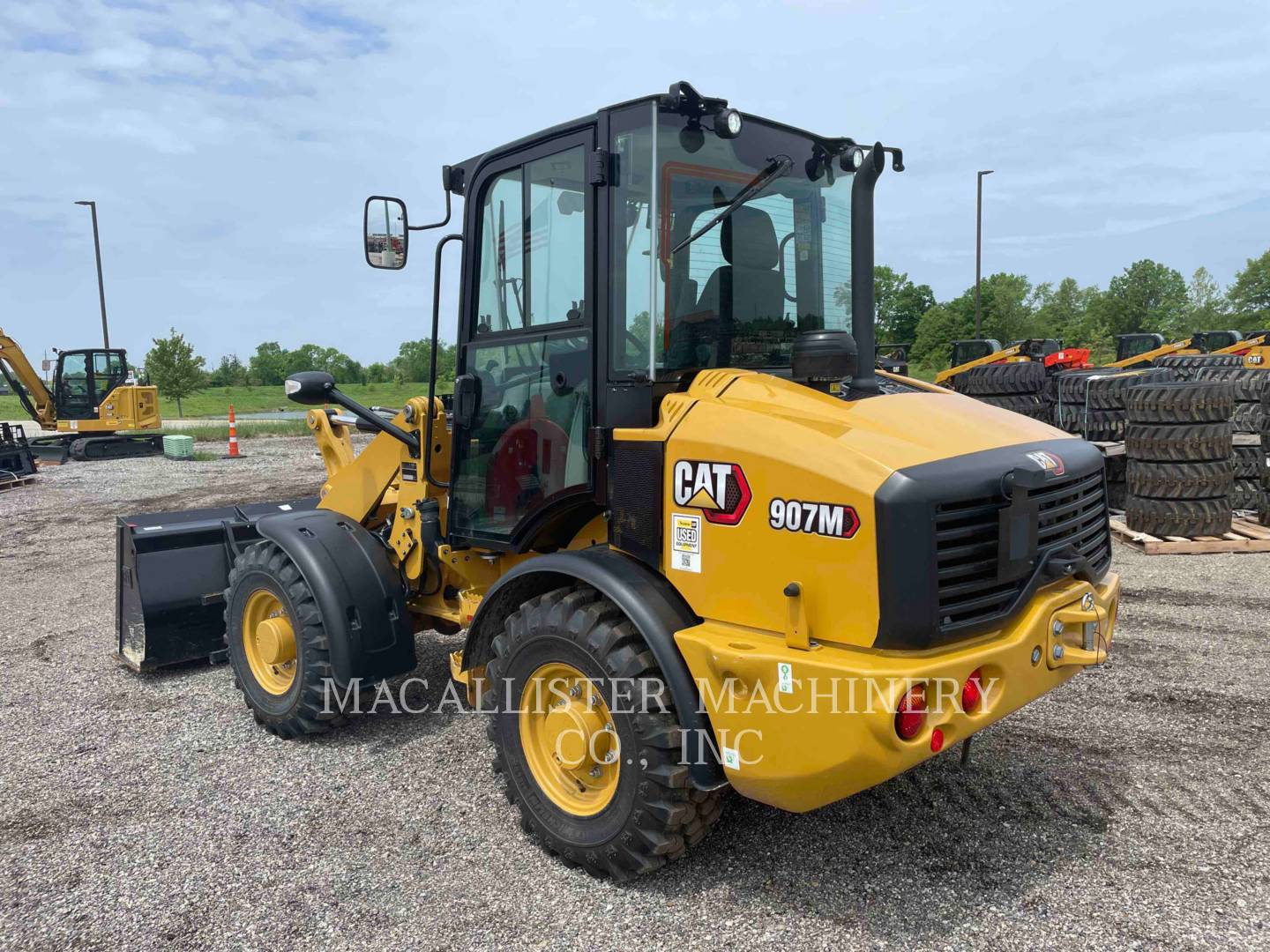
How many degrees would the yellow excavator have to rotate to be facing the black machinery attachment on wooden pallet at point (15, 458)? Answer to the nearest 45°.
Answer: approximately 90° to its left

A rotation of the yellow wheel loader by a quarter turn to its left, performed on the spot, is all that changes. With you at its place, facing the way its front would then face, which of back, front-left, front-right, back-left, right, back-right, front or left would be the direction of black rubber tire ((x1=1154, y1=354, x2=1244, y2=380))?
back

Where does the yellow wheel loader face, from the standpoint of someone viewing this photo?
facing away from the viewer and to the left of the viewer

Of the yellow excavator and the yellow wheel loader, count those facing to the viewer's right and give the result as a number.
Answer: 0

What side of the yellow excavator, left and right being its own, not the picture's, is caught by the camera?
left

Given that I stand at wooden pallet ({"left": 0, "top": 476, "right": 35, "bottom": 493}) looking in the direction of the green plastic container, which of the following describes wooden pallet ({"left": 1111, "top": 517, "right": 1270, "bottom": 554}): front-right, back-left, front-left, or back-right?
back-right

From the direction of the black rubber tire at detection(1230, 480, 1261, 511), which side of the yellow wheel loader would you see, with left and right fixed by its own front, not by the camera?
right

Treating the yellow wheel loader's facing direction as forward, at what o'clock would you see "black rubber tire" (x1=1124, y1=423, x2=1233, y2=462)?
The black rubber tire is roughly at 3 o'clock from the yellow wheel loader.

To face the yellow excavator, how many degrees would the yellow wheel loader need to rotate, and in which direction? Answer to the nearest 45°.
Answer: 0° — it already faces it

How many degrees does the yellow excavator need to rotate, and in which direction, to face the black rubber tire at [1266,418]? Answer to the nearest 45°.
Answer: approximately 135° to its left

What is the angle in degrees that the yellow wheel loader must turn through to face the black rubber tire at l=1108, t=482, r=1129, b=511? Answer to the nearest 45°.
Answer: approximately 90° to its right

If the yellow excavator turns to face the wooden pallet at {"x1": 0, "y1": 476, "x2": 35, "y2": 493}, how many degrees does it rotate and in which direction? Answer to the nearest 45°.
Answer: approximately 90° to its left

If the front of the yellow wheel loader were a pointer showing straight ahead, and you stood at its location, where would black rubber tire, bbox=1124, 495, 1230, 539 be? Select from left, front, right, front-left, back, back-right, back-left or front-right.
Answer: right
